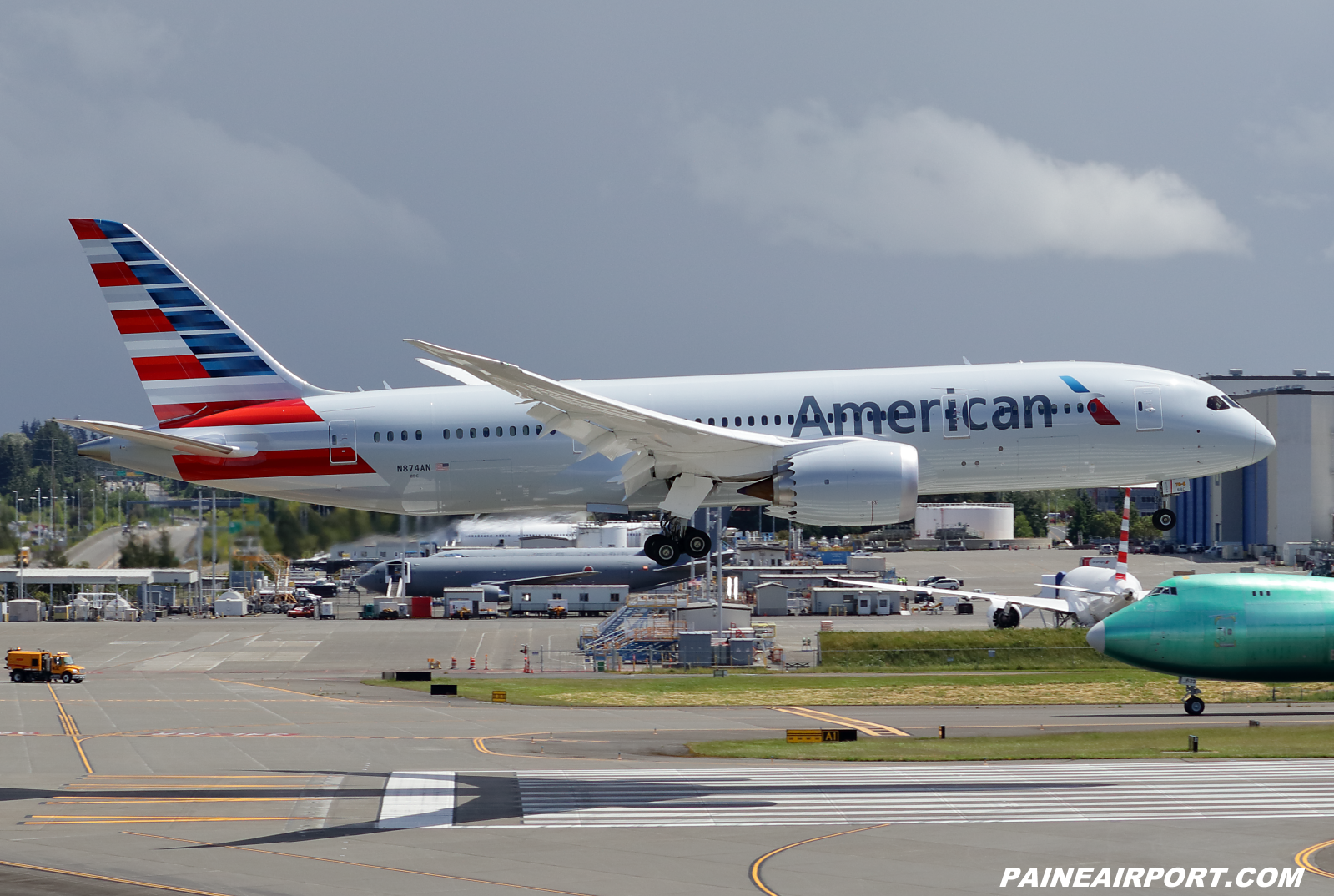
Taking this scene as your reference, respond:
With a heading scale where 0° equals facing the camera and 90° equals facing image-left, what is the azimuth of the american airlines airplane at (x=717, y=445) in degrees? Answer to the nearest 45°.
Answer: approximately 270°
